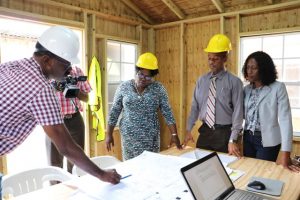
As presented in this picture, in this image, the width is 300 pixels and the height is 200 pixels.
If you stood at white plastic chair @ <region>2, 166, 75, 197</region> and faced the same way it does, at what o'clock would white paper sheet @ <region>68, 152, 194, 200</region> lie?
The white paper sheet is roughly at 12 o'clock from the white plastic chair.

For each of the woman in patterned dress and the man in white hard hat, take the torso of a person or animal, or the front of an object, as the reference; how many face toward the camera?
1

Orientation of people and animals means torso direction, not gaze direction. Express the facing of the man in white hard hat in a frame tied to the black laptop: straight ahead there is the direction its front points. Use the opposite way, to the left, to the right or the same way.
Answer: to the left

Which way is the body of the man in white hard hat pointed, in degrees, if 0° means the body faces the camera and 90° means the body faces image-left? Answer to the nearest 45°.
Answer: approximately 270°

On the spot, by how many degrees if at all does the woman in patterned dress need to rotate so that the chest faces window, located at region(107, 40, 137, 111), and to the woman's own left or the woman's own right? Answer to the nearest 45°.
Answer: approximately 180°

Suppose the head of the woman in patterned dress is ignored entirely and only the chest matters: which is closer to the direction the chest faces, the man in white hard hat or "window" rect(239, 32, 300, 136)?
the man in white hard hat

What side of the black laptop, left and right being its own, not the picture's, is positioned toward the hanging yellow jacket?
back

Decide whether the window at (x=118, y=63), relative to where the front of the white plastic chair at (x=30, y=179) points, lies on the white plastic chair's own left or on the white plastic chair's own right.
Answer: on the white plastic chair's own left

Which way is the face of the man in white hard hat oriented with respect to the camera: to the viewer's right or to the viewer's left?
to the viewer's right

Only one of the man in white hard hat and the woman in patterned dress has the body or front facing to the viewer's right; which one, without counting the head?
the man in white hard hat
